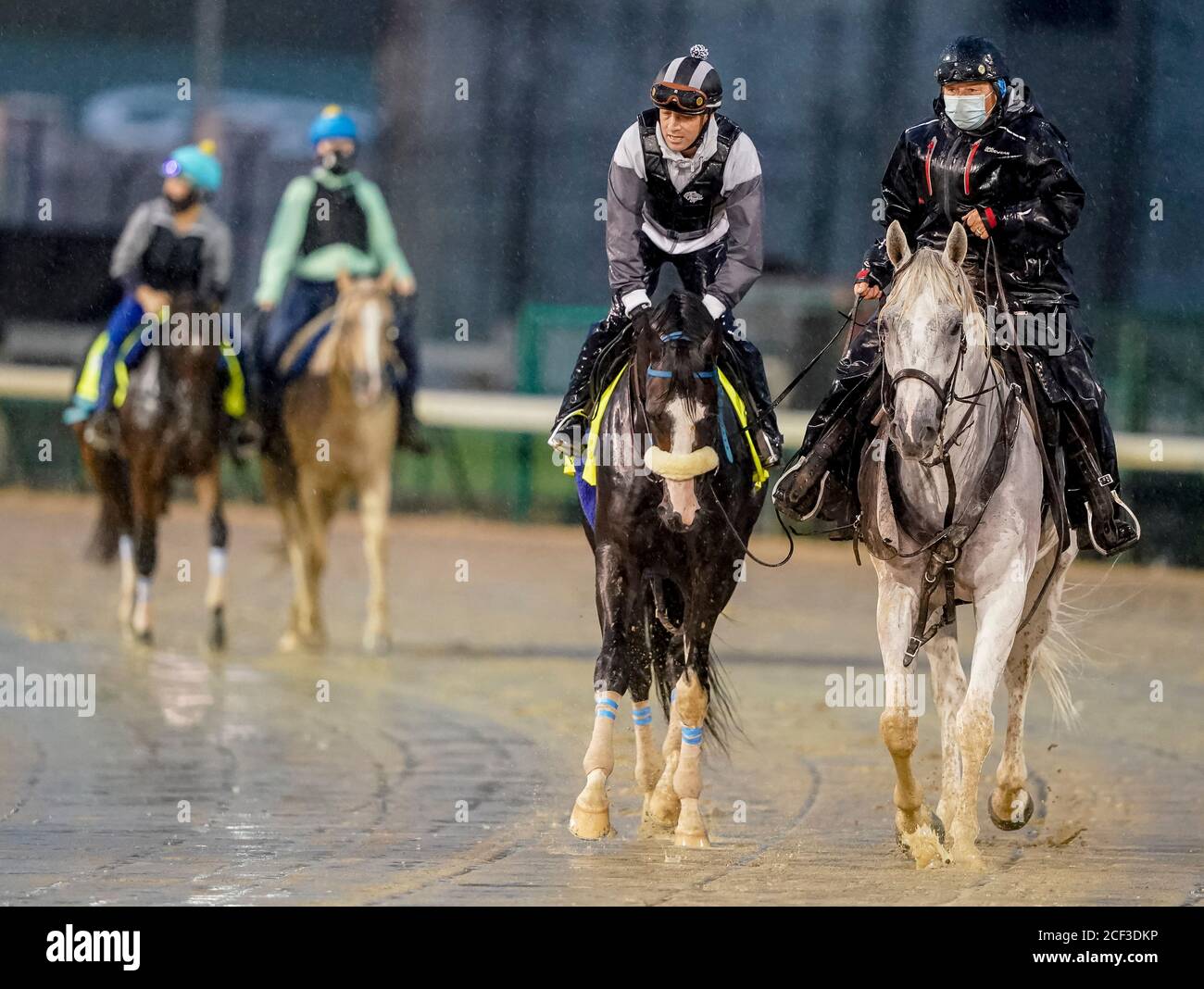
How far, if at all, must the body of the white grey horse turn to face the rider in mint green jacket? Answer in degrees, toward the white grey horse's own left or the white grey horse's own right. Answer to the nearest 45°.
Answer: approximately 135° to the white grey horse's own right

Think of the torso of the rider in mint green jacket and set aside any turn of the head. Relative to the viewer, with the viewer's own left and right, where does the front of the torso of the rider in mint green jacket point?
facing the viewer

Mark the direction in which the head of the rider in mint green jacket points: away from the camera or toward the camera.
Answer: toward the camera

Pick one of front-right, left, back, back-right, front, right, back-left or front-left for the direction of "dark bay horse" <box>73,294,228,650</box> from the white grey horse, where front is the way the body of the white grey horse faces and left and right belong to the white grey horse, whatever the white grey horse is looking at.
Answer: back-right

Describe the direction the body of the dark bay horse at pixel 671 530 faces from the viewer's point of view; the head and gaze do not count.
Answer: toward the camera

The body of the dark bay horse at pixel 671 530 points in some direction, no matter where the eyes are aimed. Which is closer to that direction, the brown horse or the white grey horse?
the white grey horse

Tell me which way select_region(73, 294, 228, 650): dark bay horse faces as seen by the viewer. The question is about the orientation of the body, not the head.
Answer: toward the camera

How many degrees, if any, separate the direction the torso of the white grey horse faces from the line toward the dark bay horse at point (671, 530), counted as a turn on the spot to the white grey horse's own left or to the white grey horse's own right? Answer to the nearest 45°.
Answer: approximately 90° to the white grey horse's own right

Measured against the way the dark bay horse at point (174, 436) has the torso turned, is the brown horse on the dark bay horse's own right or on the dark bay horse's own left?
on the dark bay horse's own left

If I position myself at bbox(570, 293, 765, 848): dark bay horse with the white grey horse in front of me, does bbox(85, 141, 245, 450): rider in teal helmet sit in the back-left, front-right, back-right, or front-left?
back-left

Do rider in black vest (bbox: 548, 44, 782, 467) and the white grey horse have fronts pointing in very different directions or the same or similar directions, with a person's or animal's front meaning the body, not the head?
same or similar directions

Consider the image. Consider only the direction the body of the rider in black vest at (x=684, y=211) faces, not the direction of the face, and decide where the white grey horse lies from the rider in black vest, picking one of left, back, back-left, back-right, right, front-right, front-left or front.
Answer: front-left
